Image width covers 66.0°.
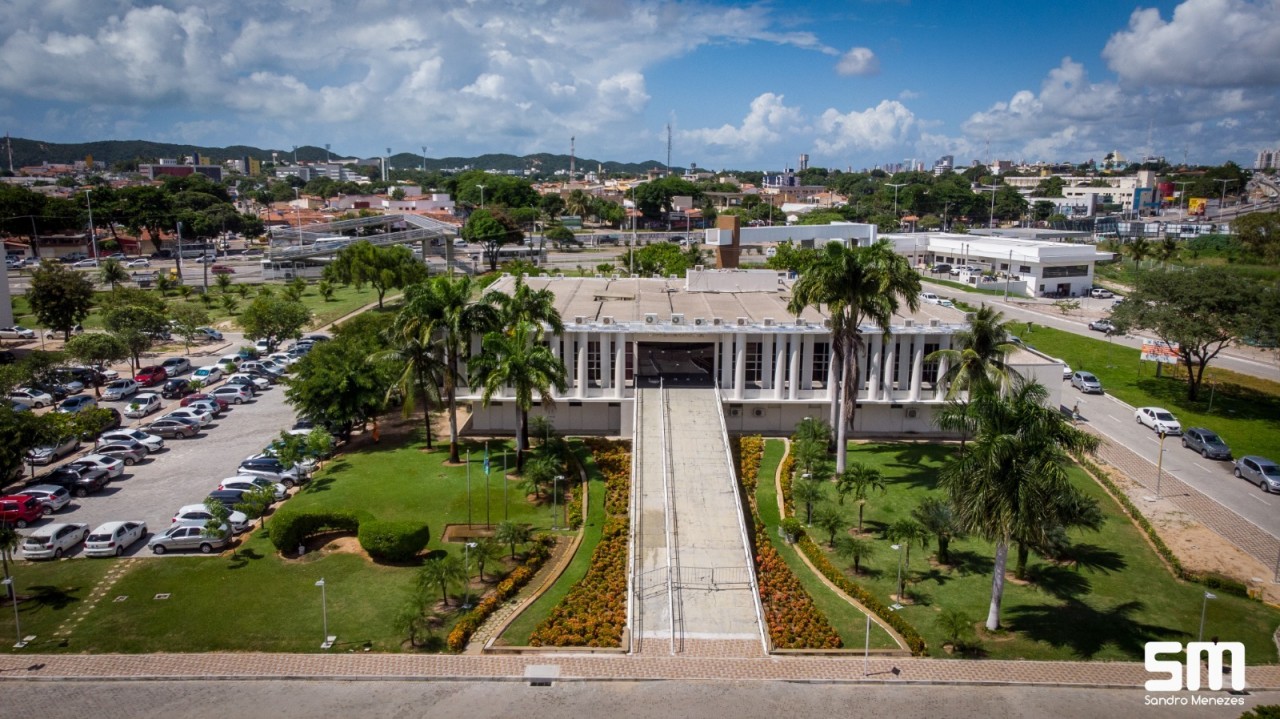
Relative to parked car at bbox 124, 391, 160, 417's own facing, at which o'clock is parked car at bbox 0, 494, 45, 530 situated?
parked car at bbox 0, 494, 45, 530 is roughly at 11 o'clock from parked car at bbox 124, 391, 160, 417.

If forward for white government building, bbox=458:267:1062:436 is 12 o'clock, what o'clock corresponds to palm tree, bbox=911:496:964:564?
The palm tree is roughly at 11 o'clock from the white government building.

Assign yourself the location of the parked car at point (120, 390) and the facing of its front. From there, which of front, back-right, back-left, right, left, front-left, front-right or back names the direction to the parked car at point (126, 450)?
front-left
